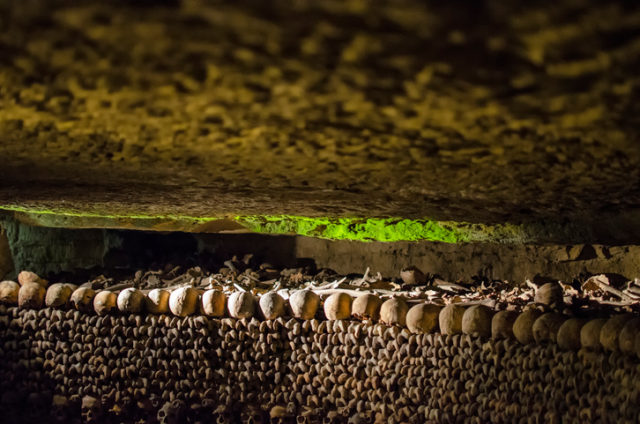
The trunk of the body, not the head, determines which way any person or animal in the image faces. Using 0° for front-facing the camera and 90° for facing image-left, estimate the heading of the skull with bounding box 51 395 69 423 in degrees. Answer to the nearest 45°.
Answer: approximately 0°

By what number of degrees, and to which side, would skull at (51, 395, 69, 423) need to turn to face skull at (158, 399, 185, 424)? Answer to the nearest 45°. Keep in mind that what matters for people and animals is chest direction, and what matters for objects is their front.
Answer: approximately 45° to its left
